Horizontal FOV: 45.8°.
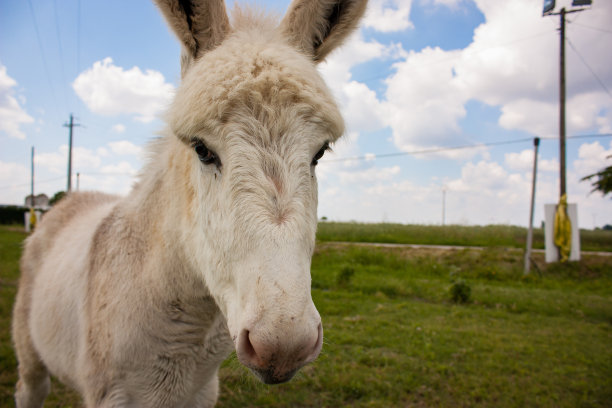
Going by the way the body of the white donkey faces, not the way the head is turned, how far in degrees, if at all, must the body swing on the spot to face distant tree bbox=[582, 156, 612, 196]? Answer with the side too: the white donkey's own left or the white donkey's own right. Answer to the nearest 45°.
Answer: approximately 90° to the white donkey's own left

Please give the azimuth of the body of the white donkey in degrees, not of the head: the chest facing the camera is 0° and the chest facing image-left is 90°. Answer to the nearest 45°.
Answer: approximately 315°

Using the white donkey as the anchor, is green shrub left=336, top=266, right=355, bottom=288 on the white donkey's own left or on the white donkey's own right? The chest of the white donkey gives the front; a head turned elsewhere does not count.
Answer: on the white donkey's own left

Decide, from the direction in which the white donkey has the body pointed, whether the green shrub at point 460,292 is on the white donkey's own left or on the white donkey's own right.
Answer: on the white donkey's own left

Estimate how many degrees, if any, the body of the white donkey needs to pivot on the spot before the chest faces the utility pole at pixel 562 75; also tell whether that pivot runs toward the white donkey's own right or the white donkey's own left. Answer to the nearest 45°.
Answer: approximately 90° to the white donkey's own left
